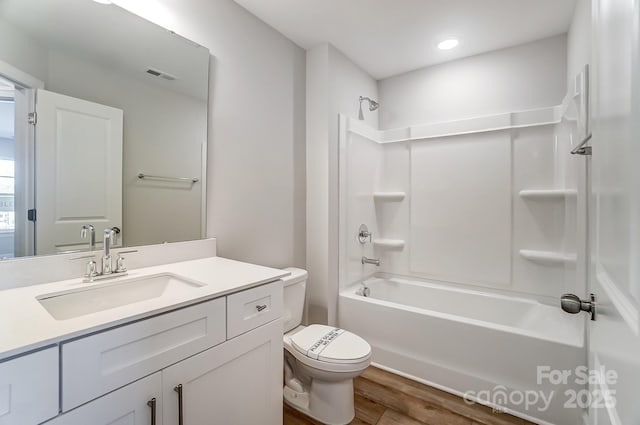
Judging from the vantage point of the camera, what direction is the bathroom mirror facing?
facing the viewer and to the right of the viewer

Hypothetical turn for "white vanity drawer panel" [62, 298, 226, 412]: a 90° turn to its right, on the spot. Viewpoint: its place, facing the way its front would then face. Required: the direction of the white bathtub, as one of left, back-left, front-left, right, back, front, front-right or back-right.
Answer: back-left

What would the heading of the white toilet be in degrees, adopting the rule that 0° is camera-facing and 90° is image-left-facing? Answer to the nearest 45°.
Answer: approximately 315°

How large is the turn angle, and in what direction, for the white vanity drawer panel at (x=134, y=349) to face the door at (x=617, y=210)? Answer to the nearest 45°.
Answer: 0° — it already faces it

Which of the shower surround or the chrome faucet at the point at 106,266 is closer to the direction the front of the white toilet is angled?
the shower surround

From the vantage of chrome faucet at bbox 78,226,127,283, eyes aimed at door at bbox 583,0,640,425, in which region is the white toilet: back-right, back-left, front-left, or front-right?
front-left

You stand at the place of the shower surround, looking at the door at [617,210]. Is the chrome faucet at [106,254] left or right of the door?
right

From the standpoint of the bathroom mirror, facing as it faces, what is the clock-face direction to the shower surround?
The shower surround is roughly at 11 o'clock from the bathroom mirror.

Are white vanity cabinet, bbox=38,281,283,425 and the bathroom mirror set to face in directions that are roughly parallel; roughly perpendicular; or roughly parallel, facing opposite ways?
roughly parallel

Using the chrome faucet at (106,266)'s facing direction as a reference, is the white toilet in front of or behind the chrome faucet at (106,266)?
in front

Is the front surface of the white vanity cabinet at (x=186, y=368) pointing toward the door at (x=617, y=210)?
yes

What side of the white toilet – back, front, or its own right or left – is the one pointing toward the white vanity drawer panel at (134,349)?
right

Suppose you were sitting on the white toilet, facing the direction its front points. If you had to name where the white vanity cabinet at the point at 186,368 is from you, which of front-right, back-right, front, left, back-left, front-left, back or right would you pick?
right
